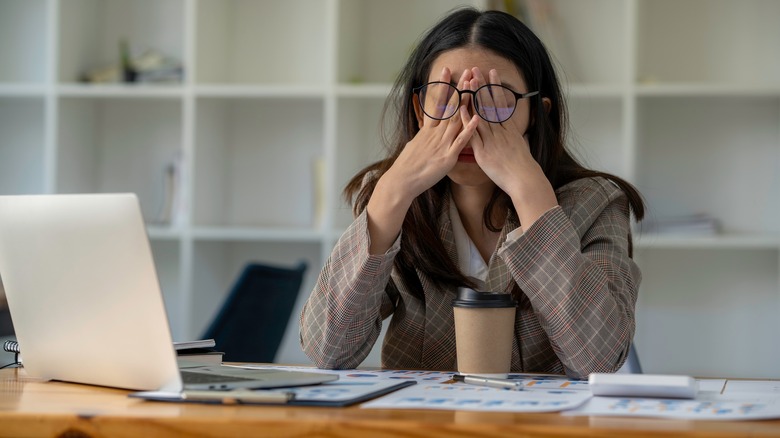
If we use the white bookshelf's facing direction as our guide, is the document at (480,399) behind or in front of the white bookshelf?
in front

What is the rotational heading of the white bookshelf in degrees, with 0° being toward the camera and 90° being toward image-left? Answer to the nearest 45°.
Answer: approximately 0°

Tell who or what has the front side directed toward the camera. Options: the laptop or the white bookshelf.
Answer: the white bookshelf

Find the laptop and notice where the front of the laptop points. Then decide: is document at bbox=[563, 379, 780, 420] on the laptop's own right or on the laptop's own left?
on the laptop's own right

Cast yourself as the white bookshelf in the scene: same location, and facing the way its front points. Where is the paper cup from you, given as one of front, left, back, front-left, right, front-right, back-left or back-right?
front

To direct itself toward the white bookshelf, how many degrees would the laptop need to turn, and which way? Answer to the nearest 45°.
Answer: approximately 45° to its left

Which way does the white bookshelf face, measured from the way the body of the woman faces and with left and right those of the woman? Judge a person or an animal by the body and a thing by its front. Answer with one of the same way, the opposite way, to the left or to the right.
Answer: the same way

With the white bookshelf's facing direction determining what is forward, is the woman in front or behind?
in front

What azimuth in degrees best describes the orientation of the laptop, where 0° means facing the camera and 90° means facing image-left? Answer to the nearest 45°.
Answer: approximately 225°

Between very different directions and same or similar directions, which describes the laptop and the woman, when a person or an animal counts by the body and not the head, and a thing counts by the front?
very different directions

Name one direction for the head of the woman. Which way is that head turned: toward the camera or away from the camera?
toward the camera

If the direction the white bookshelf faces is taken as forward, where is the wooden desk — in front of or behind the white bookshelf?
in front

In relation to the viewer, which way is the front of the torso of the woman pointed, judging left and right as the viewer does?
facing the viewer

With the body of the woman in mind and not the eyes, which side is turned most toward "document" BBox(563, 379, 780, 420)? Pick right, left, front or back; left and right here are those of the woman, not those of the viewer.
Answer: front

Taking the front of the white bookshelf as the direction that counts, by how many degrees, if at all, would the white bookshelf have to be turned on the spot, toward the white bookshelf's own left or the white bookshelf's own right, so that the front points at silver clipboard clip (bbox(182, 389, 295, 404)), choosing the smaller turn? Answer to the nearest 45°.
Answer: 0° — it already faces it

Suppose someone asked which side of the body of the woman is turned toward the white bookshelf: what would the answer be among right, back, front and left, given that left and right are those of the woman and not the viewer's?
back

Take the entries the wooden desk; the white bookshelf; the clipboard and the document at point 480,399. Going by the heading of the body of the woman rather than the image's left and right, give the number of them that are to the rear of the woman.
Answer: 1

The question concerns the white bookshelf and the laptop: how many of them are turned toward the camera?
1
